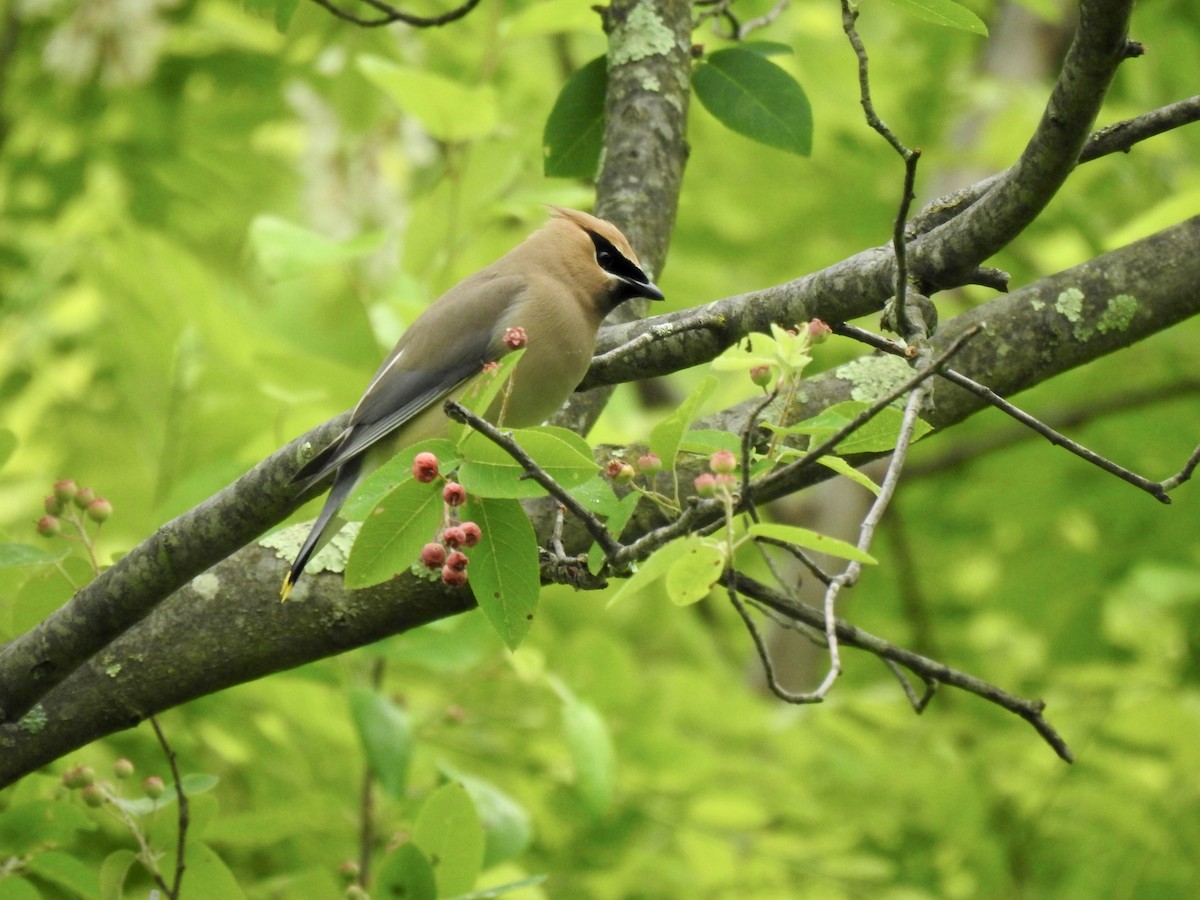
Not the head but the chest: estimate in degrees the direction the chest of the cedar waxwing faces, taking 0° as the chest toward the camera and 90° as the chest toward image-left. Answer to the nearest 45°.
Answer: approximately 270°

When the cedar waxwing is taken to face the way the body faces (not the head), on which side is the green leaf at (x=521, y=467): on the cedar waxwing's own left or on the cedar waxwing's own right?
on the cedar waxwing's own right

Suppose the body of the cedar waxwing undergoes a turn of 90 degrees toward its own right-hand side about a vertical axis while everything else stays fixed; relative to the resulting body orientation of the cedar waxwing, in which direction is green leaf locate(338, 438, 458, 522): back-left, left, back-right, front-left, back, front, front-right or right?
front

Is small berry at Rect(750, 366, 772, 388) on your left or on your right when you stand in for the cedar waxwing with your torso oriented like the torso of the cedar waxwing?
on your right
